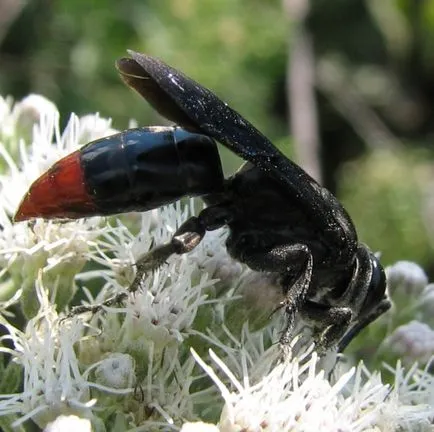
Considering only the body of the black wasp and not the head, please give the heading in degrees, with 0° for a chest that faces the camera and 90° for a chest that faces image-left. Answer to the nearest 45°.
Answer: approximately 270°

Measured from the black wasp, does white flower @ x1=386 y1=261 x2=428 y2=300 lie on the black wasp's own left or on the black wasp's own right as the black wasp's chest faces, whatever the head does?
on the black wasp's own left
